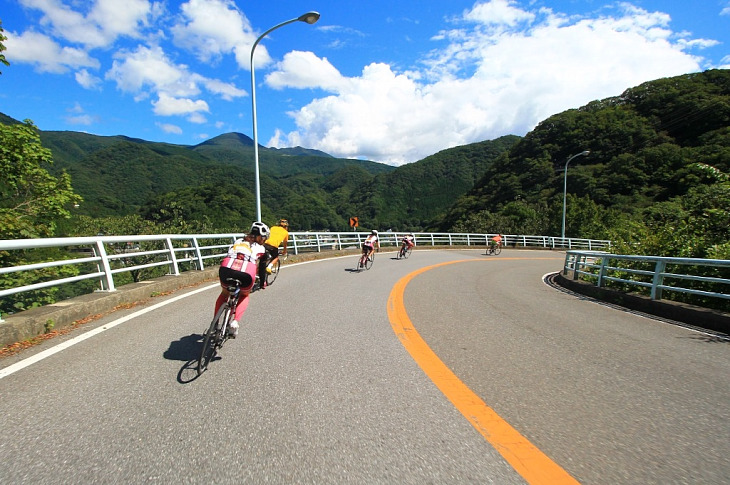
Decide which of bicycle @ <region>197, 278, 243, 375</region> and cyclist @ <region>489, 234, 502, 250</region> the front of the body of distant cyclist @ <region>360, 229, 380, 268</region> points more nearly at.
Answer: the cyclist

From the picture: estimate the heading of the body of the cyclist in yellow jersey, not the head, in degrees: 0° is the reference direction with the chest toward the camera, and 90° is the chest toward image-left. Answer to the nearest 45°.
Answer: approximately 225°

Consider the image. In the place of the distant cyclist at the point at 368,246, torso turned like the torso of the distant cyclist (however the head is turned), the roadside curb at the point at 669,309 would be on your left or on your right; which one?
on your right

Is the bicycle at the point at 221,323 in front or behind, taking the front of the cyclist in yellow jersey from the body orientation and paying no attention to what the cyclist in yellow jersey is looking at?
behind

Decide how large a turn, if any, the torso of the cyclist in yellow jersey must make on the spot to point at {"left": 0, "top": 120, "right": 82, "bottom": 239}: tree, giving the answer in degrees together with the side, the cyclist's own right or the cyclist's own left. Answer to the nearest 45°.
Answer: approximately 90° to the cyclist's own left

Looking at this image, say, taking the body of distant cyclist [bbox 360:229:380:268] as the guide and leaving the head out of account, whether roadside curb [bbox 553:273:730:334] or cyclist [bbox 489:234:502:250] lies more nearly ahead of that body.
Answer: the cyclist

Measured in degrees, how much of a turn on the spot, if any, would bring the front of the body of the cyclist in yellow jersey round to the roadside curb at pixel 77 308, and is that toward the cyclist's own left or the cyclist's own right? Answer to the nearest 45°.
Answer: approximately 180°

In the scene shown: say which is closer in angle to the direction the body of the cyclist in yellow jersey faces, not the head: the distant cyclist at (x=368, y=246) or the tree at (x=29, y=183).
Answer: the distant cyclist

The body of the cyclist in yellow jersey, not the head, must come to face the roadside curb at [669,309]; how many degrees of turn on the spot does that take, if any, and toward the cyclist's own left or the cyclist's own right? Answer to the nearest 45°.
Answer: approximately 90° to the cyclist's own right

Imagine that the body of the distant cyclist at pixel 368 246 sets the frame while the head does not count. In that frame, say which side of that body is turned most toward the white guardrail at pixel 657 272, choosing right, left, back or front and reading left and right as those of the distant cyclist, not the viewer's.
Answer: right

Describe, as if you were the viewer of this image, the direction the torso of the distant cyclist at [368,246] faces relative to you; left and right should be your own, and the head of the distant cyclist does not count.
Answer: facing away from the viewer and to the right of the viewer
